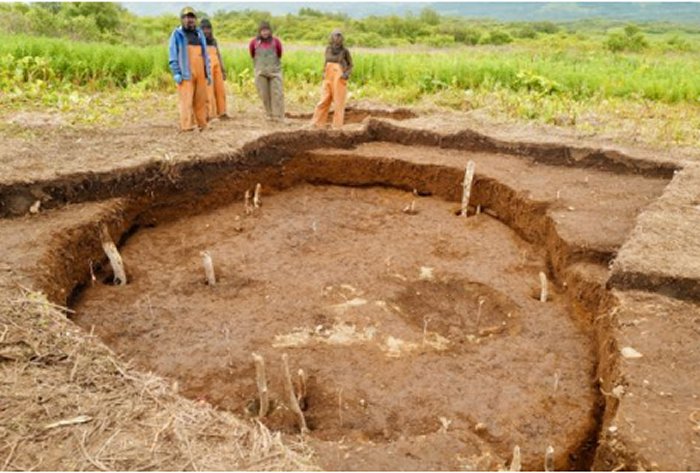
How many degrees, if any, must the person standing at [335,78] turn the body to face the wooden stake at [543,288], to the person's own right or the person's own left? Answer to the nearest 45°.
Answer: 0° — they already face it

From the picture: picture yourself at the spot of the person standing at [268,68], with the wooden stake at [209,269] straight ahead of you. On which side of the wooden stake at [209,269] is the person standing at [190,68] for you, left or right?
right

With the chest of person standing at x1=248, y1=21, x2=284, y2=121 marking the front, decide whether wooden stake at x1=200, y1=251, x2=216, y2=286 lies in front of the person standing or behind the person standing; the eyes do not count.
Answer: in front

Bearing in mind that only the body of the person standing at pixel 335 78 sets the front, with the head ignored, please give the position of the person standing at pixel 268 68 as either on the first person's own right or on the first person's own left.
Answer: on the first person's own right

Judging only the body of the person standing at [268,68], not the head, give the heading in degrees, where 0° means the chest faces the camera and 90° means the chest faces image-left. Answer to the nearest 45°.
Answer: approximately 0°

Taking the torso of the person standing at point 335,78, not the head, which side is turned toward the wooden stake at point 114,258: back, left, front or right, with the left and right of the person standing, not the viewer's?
front

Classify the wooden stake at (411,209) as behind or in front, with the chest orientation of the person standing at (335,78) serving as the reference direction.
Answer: in front

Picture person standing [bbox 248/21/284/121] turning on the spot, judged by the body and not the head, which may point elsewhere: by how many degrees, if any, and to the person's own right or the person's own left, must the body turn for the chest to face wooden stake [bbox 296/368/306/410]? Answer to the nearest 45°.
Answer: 0° — they already face it

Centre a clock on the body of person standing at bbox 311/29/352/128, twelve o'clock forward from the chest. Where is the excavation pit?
The excavation pit is roughly at 12 o'clock from the person standing.

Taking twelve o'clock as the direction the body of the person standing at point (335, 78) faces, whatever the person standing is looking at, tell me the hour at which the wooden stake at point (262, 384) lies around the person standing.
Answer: The wooden stake is roughly at 12 o'clock from the person standing.

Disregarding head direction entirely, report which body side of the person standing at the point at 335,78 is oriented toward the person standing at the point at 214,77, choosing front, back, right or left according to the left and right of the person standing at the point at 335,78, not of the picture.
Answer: right

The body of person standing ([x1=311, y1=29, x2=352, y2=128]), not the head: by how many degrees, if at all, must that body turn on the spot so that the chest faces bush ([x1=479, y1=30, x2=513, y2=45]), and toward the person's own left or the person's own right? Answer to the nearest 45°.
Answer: approximately 180°

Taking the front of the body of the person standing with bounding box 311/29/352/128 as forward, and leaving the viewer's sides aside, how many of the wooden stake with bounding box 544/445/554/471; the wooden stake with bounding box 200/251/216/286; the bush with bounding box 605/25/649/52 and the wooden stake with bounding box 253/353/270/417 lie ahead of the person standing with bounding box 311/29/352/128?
3

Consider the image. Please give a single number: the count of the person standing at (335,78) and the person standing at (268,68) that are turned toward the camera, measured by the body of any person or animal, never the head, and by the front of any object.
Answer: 2

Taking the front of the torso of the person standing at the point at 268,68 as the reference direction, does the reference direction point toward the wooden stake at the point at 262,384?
yes
